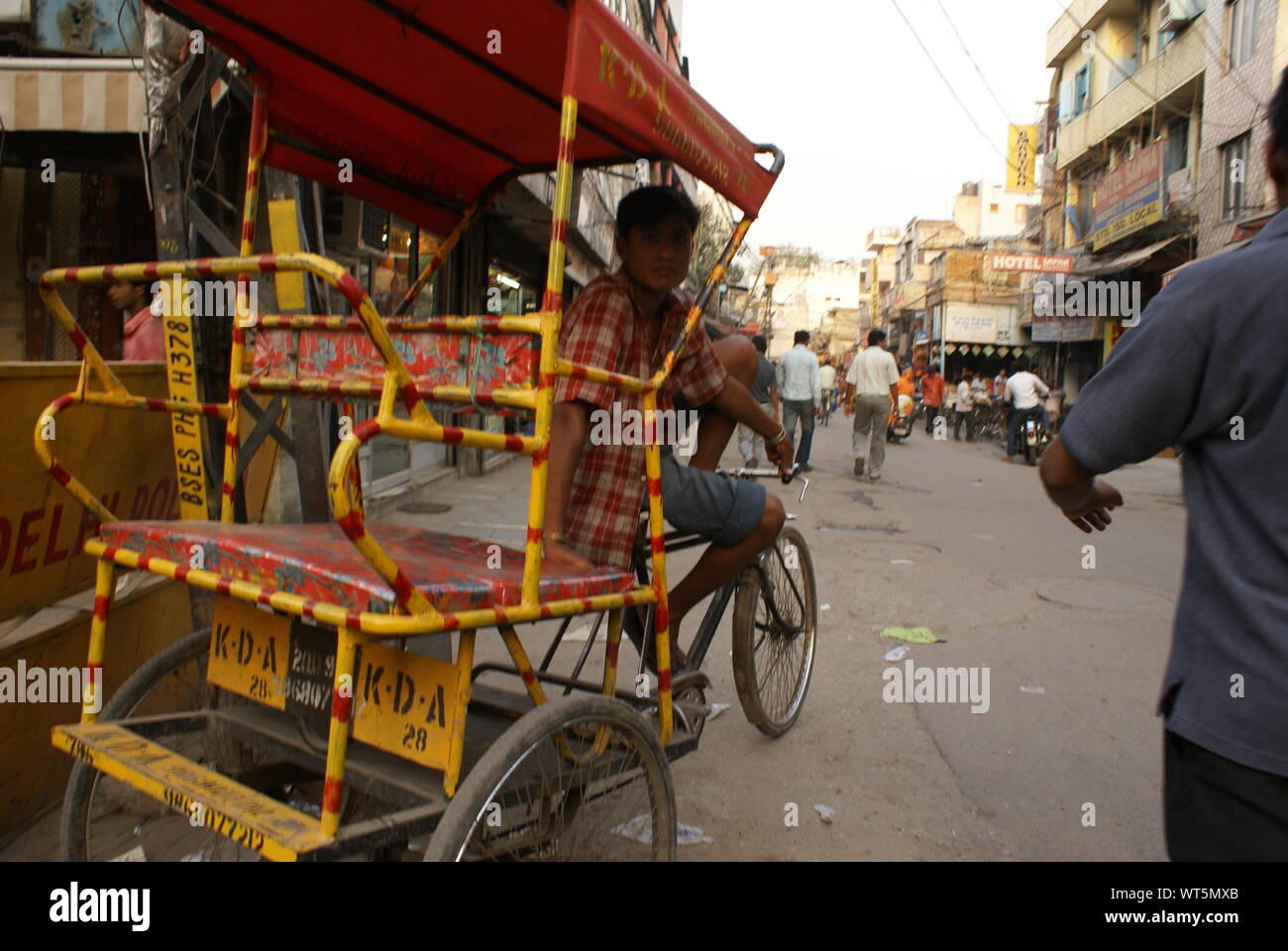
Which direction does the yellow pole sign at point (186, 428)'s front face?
toward the camera

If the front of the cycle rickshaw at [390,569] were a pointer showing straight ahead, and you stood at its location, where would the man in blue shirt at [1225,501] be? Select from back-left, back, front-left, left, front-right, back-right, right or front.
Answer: right

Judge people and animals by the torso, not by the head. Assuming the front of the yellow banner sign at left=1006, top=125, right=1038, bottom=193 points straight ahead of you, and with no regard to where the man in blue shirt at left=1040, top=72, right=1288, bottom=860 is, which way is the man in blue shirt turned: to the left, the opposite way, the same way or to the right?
the opposite way

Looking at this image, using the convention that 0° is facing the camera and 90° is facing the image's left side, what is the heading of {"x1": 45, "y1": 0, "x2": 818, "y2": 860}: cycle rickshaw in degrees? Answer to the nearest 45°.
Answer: approximately 225°

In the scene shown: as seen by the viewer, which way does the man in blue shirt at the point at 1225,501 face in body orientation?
away from the camera

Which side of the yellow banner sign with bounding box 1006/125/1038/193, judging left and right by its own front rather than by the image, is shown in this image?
front

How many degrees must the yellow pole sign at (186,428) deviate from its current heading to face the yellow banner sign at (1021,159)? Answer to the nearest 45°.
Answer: approximately 135° to its left

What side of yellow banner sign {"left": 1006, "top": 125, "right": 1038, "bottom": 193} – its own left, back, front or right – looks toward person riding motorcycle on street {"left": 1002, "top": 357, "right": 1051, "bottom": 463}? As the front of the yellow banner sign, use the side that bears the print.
front
